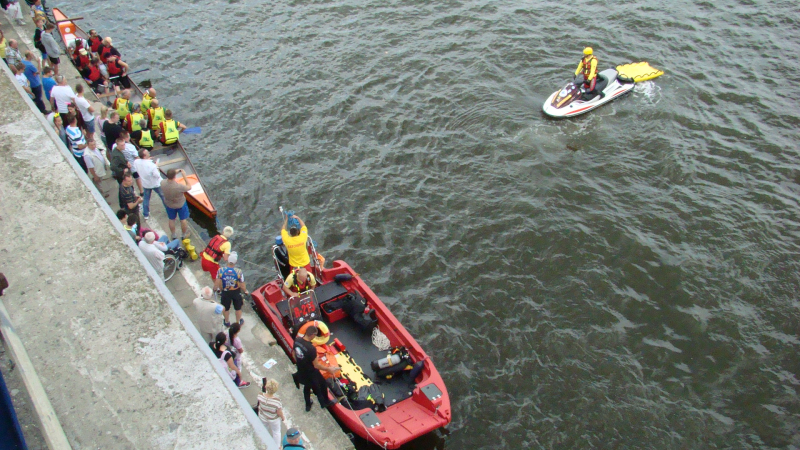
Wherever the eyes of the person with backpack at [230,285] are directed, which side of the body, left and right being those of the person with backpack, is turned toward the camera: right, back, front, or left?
back

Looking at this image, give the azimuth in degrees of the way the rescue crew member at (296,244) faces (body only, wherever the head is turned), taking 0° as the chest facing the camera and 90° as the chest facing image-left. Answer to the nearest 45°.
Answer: approximately 180°

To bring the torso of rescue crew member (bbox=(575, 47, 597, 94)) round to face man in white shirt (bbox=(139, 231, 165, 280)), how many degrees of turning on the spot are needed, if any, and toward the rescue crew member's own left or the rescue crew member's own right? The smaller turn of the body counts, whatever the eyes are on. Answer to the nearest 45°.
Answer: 0° — they already face them

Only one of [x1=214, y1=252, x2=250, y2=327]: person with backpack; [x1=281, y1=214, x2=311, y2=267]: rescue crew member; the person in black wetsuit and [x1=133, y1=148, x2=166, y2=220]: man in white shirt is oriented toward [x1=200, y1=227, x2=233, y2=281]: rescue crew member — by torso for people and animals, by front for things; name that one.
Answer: the person with backpack

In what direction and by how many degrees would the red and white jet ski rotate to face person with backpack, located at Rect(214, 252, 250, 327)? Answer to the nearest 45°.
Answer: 0° — it already faces them

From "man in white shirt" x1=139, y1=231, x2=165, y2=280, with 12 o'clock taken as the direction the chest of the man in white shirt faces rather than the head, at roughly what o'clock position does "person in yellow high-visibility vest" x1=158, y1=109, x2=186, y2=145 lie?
The person in yellow high-visibility vest is roughly at 11 o'clock from the man in white shirt.

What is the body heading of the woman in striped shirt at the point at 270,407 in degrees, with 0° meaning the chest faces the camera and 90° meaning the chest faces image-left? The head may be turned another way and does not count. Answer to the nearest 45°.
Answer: approximately 225°

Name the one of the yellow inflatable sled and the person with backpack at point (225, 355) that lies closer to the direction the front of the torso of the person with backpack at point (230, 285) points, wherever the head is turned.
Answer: the yellow inflatable sled

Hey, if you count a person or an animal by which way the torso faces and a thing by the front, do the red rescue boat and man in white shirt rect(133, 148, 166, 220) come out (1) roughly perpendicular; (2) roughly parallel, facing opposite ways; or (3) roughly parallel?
roughly perpendicular
